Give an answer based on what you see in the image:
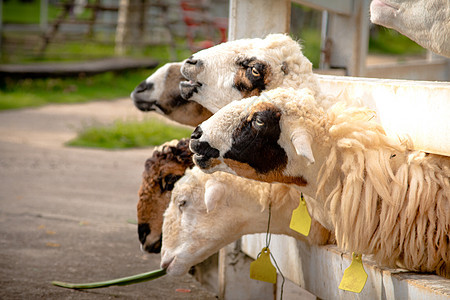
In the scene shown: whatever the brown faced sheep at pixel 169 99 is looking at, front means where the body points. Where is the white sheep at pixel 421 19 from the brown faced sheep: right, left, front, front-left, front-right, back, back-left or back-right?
back-left

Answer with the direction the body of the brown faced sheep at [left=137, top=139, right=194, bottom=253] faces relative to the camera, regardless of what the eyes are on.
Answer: to the viewer's left

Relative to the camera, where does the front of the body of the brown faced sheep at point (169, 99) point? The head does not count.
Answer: to the viewer's left

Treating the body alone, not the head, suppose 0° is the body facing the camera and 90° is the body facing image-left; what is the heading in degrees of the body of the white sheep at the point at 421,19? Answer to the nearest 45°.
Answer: approximately 90°
